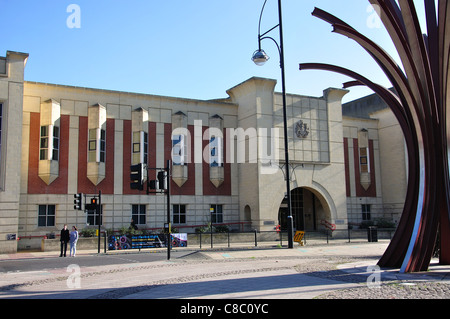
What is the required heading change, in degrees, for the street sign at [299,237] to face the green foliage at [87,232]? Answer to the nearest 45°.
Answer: approximately 90° to its right

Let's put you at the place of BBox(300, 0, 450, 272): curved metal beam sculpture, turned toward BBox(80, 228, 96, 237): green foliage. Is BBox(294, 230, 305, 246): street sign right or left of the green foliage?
right

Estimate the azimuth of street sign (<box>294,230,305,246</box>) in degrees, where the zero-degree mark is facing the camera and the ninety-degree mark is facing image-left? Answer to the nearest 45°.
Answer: approximately 0°

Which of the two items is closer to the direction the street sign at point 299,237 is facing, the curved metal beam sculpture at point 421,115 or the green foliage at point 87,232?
the curved metal beam sculpture

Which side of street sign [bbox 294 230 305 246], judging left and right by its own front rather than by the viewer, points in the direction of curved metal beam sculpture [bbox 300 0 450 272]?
front

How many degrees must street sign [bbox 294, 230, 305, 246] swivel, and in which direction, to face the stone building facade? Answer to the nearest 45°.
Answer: approximately 135° to its right

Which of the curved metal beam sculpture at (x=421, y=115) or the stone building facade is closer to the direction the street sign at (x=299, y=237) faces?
the curved metal beam sculpture
